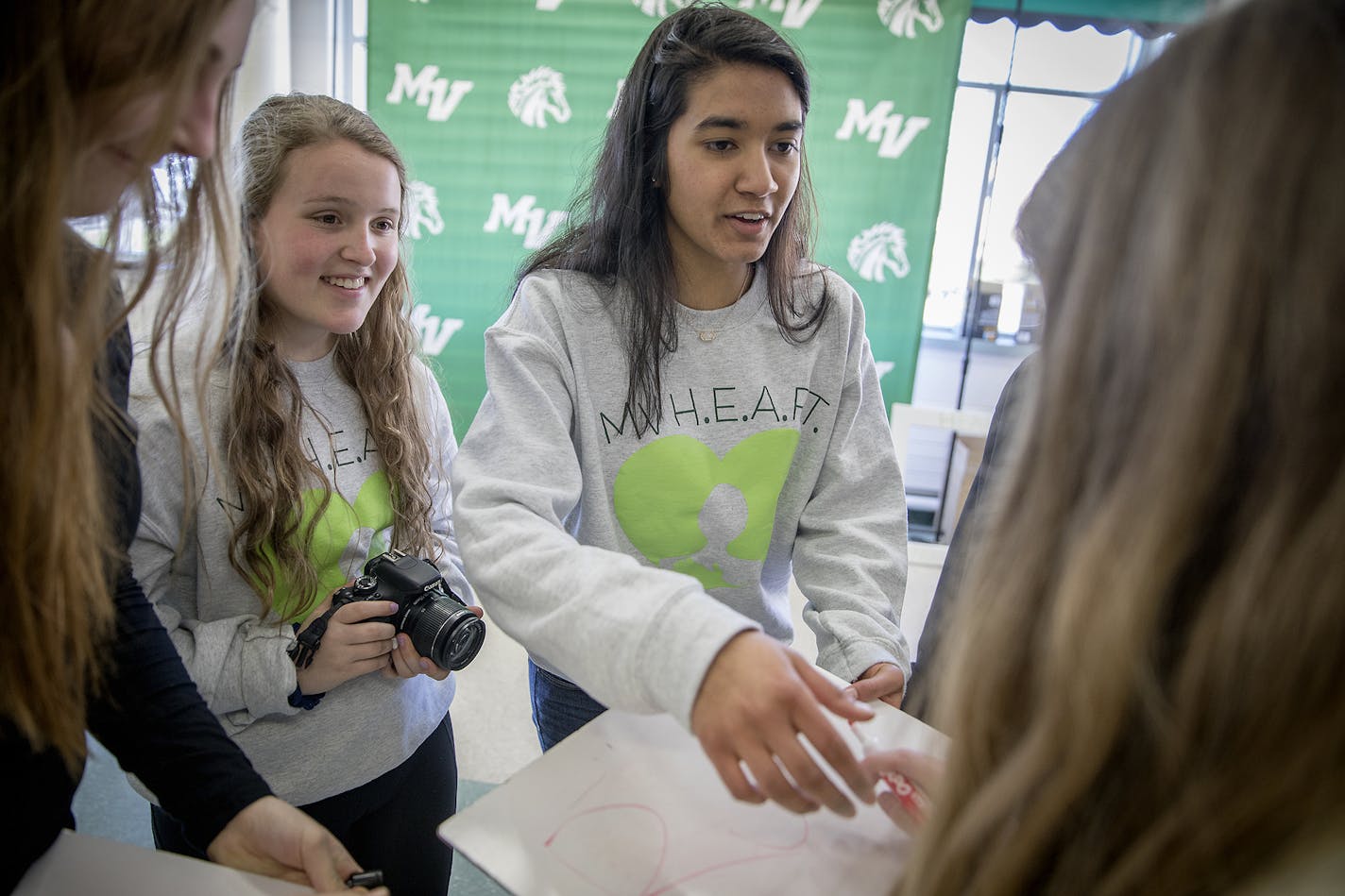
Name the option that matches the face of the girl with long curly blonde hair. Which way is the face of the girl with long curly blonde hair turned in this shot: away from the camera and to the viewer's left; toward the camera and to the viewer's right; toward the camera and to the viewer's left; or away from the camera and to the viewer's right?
toward the camera and to the viewer's right

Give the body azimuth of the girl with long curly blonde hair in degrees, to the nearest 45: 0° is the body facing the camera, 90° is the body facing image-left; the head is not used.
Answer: approximately 315°

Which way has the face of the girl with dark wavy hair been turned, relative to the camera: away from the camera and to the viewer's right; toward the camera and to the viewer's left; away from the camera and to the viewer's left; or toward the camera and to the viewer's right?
toward the camera and to the viewer's right

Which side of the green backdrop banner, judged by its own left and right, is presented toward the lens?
front

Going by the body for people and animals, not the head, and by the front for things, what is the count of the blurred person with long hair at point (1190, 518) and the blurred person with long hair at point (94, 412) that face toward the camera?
0

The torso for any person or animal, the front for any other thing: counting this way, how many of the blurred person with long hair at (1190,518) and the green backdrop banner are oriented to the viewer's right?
0

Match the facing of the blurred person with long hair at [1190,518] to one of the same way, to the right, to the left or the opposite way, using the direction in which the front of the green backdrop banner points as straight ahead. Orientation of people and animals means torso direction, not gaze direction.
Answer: the opposite way

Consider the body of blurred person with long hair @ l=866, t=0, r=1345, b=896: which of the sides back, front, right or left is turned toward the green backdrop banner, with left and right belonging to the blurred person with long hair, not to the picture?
front

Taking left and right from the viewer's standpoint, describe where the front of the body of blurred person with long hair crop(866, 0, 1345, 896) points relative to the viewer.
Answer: facing away from the viewer and to the left of the viewer

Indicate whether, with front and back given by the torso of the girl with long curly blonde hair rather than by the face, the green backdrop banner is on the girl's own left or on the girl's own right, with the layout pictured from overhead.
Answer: on the girl's own left

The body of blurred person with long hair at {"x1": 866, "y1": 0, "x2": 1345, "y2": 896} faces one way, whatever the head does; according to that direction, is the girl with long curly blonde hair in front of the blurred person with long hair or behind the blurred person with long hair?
in front

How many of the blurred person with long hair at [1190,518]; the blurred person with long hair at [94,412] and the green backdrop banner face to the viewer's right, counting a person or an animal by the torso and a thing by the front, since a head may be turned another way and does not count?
1

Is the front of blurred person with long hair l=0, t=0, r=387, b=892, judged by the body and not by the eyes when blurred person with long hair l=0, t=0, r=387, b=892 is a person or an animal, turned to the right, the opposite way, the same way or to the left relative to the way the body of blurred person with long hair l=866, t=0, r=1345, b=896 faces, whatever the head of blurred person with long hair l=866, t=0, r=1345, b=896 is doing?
to the right

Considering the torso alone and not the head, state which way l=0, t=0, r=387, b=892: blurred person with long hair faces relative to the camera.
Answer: to the viewer's right
